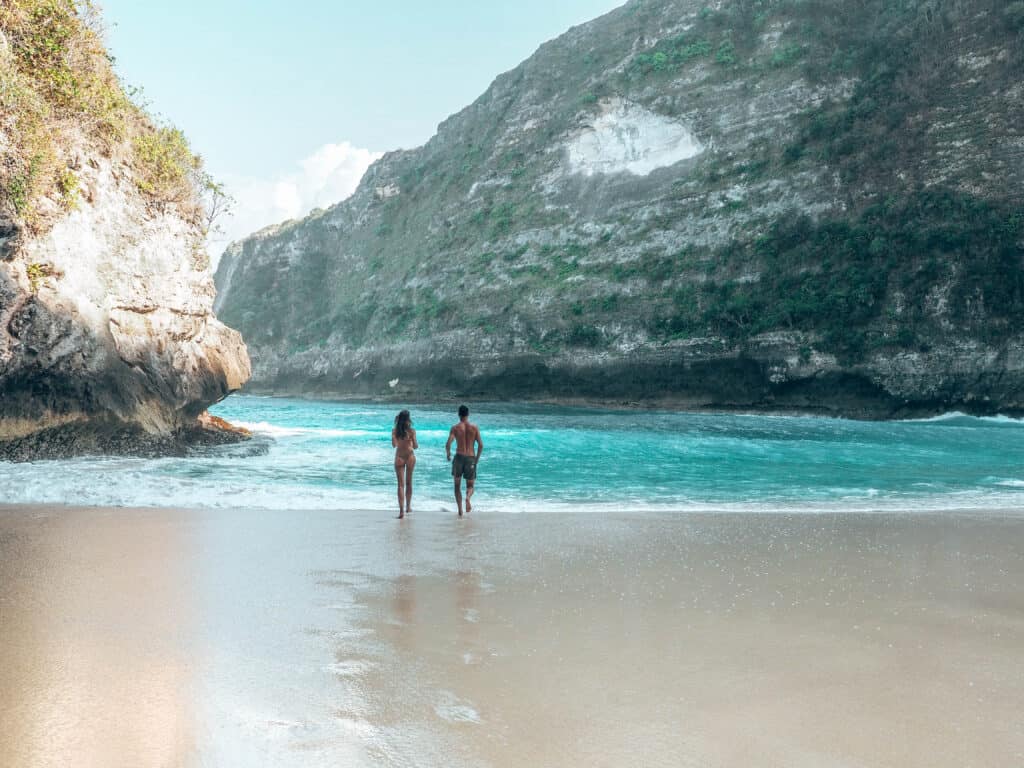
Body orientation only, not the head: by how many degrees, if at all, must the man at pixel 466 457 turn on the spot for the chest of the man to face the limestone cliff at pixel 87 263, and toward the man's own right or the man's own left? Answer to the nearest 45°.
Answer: approximately 45° to the man's own left

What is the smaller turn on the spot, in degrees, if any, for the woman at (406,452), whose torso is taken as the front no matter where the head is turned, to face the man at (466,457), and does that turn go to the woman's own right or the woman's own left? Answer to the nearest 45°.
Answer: approximately 90° to the woman's own right

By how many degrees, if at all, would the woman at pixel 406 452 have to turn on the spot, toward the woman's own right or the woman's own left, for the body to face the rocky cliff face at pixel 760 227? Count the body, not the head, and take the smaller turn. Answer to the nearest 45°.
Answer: approximately 45° to the woman's own right

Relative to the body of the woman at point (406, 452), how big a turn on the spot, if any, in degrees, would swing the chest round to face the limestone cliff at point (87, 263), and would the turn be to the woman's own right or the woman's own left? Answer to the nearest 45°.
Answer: approximately 45° to the woman's own left

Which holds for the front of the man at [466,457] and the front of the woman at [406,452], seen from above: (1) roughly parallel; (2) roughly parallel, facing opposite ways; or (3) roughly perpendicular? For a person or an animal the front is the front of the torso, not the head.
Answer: roughly parallel

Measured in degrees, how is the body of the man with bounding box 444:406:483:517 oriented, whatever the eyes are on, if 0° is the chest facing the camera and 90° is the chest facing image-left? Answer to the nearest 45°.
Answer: approximately 180°

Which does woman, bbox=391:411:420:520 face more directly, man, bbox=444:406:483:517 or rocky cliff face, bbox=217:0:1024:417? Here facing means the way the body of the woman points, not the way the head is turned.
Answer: the rocky cliff face

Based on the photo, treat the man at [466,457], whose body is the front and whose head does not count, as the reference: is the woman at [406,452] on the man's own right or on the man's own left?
on the man's own left

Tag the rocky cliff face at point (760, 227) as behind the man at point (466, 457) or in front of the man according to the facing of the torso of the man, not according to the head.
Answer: in front

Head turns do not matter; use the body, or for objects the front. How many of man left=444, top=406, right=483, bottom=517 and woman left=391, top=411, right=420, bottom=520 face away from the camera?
2

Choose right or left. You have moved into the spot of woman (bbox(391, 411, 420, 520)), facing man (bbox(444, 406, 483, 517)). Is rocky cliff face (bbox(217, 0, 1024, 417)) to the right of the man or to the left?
left

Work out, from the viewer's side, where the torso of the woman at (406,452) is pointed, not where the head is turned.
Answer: away from the camera
